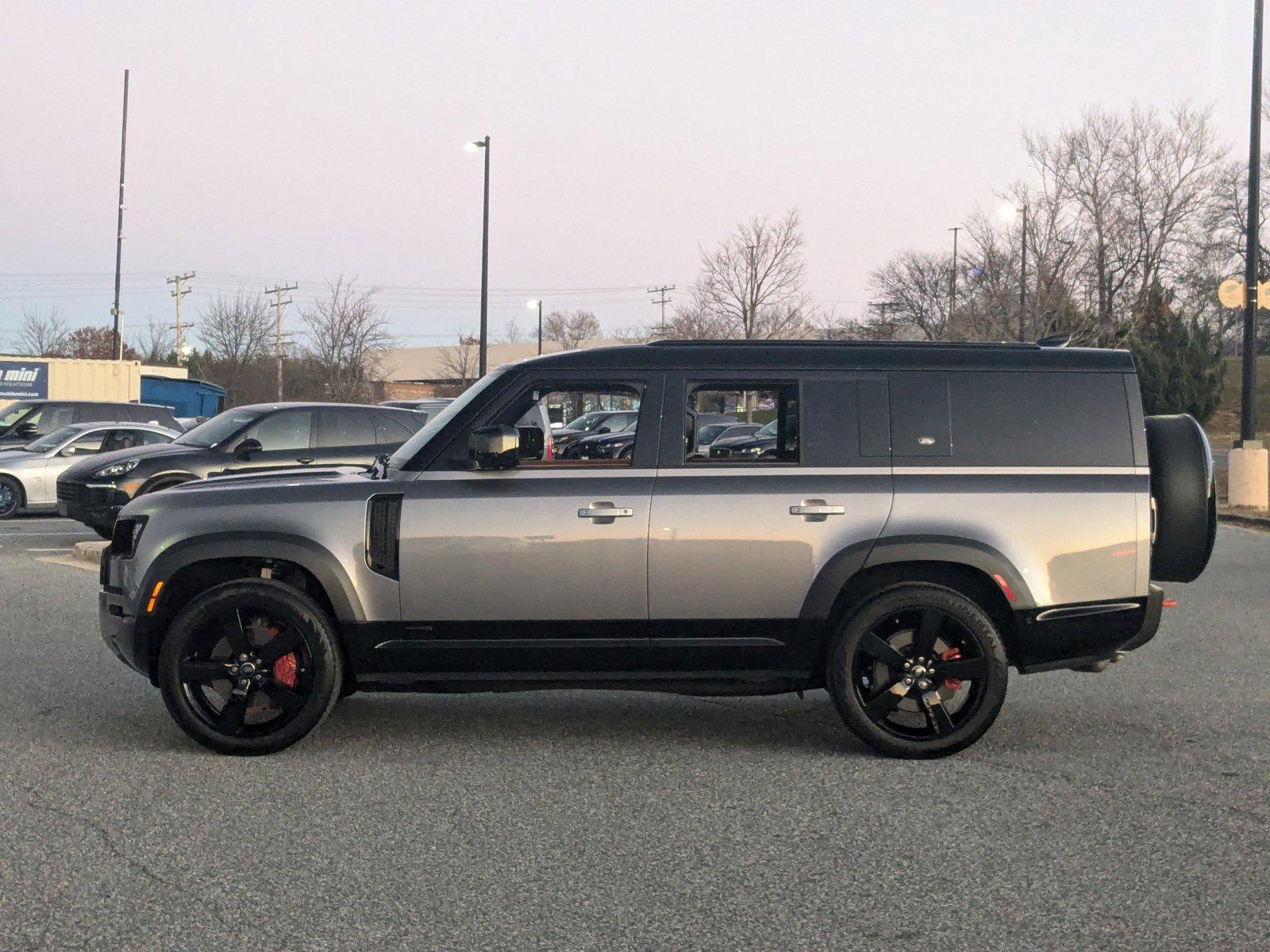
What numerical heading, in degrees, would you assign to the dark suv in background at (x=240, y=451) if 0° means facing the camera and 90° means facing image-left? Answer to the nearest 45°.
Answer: approximately 45°

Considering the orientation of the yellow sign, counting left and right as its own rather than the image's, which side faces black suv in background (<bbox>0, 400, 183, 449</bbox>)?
right

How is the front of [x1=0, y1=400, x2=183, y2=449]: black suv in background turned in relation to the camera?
facing the viewer and to the left of the viewer

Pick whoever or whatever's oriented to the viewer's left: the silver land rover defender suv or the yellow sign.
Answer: the silver land rover defender suv

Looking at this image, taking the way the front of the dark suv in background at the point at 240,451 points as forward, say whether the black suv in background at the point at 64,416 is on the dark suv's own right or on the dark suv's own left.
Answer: on the dark suv's own right

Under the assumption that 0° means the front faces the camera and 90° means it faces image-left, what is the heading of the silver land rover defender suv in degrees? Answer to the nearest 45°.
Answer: approximately 90°

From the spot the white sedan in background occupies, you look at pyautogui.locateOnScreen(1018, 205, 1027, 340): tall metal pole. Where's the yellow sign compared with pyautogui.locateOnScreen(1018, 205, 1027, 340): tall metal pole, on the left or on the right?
right

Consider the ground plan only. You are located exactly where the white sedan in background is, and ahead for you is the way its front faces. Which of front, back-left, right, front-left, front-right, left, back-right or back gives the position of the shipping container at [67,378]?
back-right

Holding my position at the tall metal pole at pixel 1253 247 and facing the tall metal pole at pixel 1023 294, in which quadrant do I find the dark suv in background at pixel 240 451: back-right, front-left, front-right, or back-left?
back-left

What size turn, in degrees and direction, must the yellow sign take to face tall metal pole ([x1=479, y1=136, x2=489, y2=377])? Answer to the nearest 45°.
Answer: approximately 90° to its right

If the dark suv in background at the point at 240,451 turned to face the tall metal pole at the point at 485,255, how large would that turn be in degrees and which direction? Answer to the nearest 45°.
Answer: approximately 135° to its right
